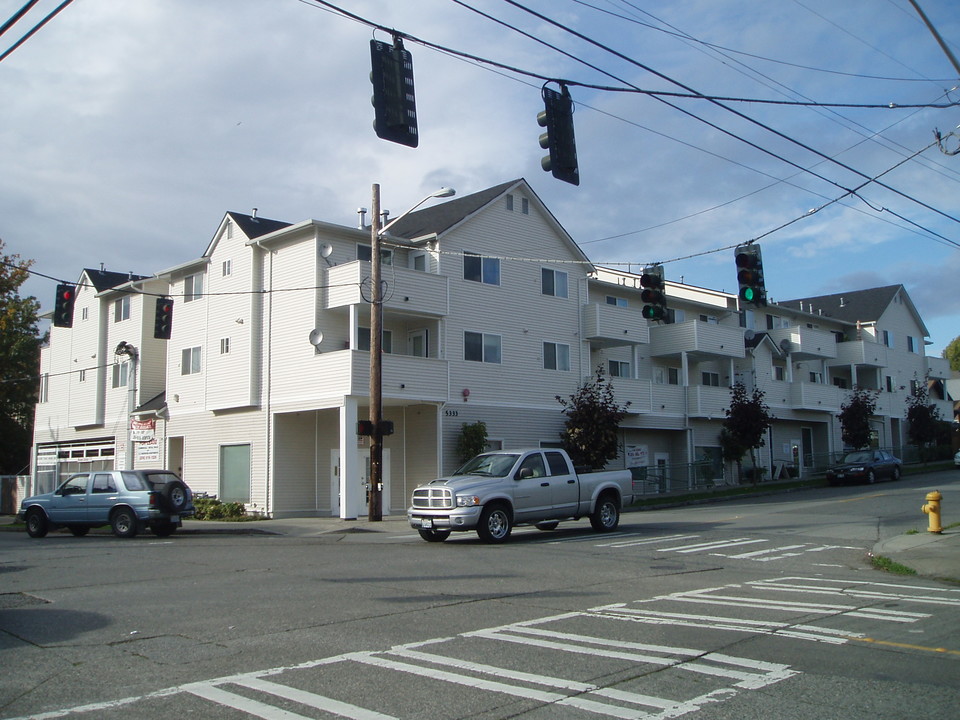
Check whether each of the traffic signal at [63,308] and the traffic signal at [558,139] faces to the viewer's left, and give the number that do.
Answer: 1

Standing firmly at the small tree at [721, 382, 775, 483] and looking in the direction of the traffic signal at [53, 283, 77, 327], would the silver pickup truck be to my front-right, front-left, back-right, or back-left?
front-left

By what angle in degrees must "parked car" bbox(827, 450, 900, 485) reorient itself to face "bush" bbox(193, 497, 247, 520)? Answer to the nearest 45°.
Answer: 0° — it already faces it

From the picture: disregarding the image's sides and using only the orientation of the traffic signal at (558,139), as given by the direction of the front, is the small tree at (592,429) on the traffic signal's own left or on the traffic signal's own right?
on the traffic signal's own right

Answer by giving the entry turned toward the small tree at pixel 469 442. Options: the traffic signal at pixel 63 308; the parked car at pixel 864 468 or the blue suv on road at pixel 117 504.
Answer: the parked car at pixel 864 468

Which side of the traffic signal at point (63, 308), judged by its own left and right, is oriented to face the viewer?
front

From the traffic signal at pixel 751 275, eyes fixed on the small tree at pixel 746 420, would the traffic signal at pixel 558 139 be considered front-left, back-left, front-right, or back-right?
back-left

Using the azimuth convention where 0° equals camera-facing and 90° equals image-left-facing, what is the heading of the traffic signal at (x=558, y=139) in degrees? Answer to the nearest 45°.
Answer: approximately 90°

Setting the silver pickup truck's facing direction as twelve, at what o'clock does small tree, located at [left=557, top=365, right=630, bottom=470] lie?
The small tree is roughly at 5 o'clock from the silver pickup truck.

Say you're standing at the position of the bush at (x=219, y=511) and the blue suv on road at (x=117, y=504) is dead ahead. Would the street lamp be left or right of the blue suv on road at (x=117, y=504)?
left

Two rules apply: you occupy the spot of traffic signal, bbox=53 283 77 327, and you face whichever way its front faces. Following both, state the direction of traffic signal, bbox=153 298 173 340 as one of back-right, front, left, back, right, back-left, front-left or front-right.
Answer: back-left

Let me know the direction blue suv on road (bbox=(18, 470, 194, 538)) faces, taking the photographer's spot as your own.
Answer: facing away from the viewer and to the left of the viewer

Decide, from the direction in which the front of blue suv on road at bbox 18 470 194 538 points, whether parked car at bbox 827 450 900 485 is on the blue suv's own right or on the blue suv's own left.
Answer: on the blue suv's own right

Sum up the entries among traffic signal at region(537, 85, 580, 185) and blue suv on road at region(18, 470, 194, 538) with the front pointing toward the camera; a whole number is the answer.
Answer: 0

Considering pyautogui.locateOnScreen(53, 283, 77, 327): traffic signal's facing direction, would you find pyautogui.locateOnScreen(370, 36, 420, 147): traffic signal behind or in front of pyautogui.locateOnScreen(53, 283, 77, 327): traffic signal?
in front
